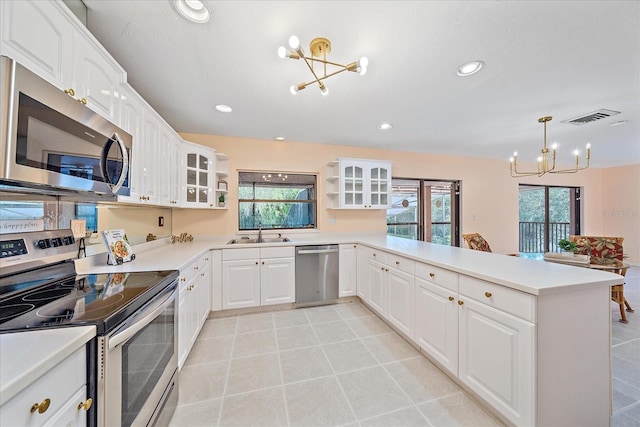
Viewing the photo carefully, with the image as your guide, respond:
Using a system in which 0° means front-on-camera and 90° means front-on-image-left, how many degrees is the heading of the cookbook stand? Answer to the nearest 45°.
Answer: approximately 315°

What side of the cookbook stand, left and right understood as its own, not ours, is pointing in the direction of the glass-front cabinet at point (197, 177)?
left

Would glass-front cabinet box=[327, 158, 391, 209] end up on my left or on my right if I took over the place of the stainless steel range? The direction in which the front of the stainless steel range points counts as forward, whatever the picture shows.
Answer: on my left

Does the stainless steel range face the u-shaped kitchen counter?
yes

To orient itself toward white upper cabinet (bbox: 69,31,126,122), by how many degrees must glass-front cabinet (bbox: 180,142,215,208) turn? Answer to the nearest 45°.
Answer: approximately 45° to its right

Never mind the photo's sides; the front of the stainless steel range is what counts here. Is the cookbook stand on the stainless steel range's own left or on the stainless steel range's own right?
on the stainless steel range's own left
